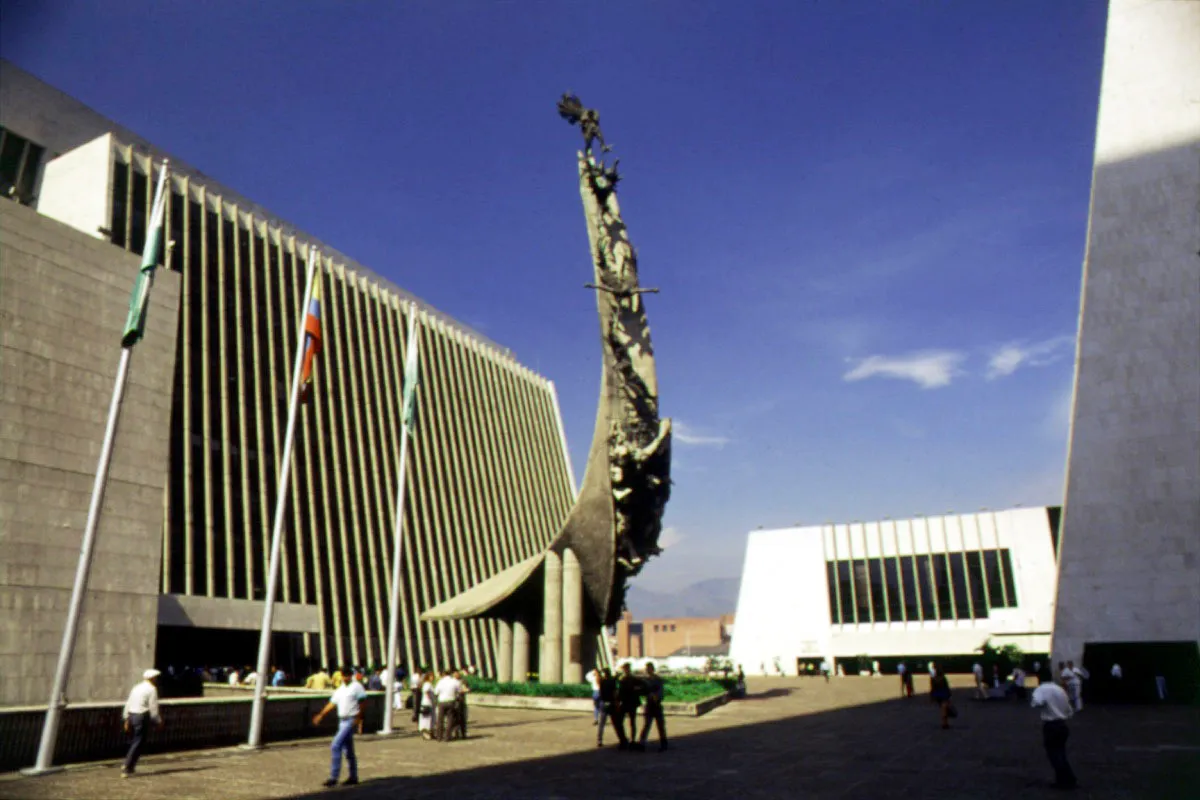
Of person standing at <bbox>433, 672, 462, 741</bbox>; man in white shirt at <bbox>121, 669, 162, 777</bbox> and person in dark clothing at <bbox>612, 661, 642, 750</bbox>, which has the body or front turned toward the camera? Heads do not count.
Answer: the person in dark clothing

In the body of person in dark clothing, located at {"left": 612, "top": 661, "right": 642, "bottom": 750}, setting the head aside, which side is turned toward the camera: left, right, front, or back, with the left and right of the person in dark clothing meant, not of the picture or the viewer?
front

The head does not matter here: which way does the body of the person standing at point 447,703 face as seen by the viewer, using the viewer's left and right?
facing away from the viewer

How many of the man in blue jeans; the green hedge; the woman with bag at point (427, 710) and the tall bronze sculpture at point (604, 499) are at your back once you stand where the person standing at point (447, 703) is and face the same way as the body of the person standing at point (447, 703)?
1

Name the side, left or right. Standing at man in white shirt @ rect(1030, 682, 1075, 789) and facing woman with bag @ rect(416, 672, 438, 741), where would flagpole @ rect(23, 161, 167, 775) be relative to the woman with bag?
left

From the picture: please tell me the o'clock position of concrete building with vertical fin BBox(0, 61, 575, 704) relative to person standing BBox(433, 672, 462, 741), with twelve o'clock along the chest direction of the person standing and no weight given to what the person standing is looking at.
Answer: The concrete building with vertical fin is roughly at 11 o'clock from the person standing.

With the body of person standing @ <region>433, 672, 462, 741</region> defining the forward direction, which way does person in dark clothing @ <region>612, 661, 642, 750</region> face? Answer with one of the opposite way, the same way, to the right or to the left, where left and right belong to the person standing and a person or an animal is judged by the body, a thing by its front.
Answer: the opposite way

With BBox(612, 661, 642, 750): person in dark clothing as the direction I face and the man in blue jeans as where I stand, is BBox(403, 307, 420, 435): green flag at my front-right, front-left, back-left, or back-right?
front-left

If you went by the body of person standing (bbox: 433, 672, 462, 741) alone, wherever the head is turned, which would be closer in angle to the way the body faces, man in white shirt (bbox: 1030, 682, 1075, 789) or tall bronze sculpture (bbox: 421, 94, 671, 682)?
the tall bronze sculpture
